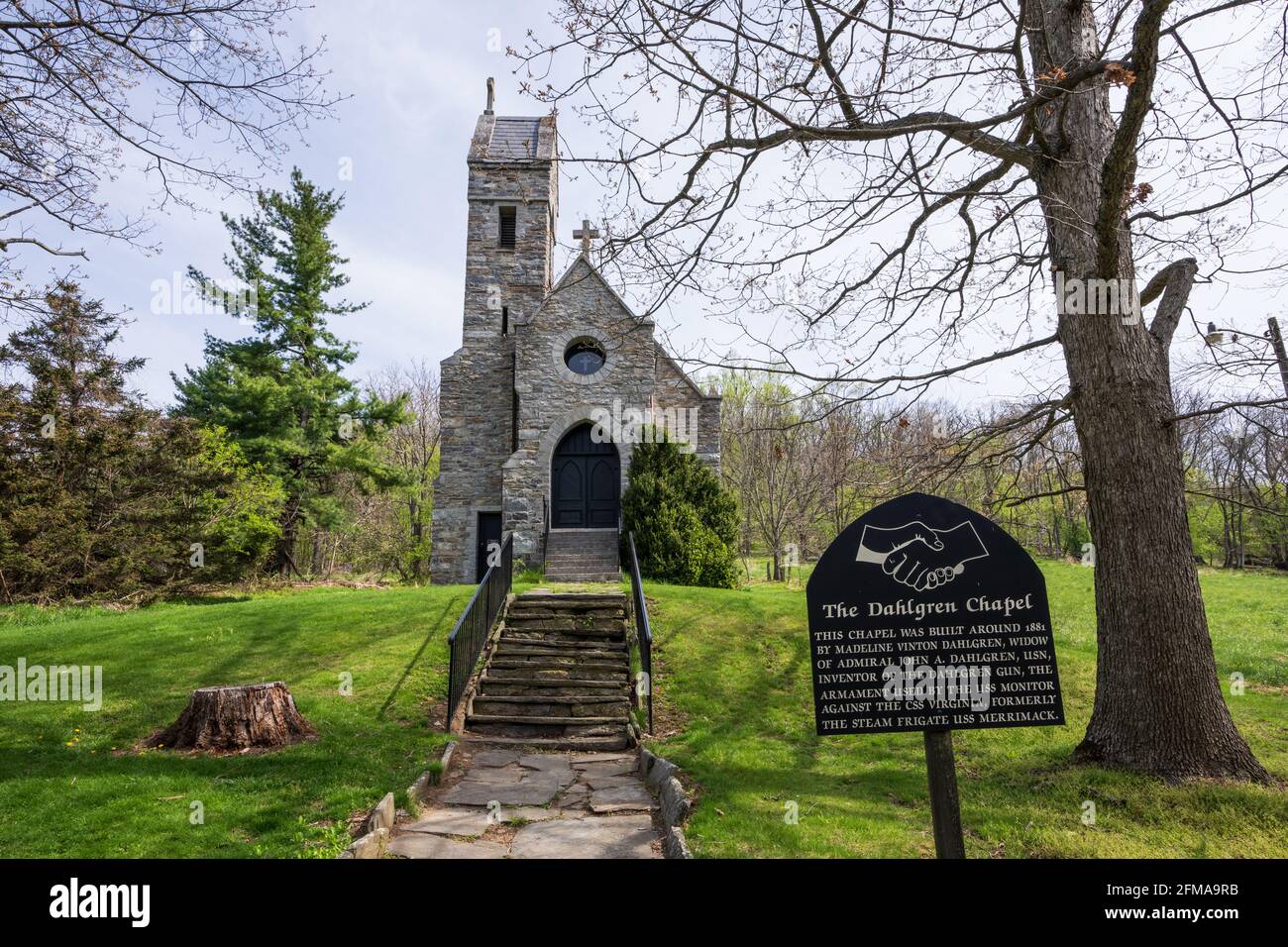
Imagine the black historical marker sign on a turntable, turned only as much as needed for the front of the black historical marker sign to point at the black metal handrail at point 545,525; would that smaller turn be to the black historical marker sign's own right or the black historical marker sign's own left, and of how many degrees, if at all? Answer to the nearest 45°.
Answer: approximately 135° to the black historical marker sign's own right

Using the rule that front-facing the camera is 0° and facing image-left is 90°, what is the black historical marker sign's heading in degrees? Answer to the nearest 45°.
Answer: approximately 0°

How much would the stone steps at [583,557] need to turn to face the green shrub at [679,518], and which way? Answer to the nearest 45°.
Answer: approximately 90° to its left

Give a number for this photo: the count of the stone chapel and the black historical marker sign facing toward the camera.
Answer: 2

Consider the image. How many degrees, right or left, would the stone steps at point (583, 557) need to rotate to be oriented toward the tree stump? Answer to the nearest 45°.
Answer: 0° — it already faces it

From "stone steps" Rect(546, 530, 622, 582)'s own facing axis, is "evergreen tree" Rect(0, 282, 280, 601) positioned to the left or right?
on its right

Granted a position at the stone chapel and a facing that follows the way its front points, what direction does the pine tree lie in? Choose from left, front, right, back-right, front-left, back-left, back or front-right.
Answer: back-right
